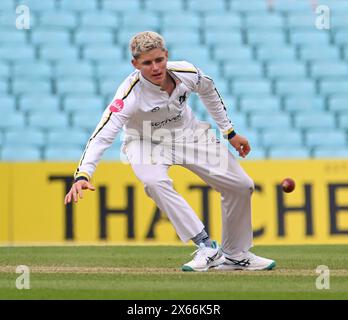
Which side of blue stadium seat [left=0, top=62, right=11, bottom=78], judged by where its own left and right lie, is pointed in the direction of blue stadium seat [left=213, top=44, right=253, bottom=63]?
left

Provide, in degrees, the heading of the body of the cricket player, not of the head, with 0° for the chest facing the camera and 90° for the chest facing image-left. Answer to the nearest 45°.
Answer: approximately 0°

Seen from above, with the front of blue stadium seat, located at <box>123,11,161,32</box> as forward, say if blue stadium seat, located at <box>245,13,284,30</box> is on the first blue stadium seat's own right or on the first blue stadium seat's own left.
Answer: on the first blue stadium seat's own left
